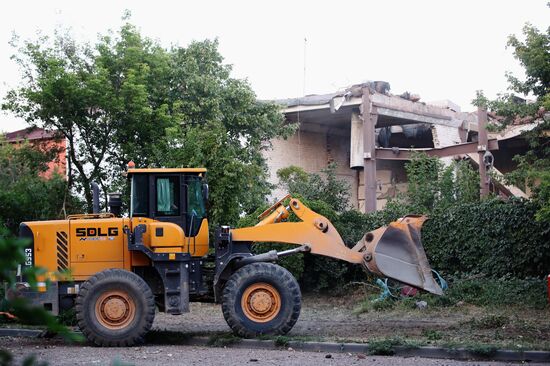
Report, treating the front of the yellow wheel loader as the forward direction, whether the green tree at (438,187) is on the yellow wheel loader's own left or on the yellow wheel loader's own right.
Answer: on the yellow wheel loader's own left

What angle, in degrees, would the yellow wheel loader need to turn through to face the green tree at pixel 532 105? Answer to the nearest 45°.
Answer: approximately 45° to its left

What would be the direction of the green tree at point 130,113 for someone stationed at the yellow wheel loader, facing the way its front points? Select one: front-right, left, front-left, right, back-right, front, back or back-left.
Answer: left

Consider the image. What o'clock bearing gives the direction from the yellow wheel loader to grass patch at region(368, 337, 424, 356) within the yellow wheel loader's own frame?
The grass patch is roughly at 1 o'clock from the yellow wheel loader.

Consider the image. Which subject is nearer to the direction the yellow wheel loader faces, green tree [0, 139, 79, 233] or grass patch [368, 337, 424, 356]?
the grass patch

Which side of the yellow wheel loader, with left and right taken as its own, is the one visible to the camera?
right

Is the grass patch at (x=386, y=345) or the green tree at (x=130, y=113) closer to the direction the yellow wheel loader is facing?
the grass patch

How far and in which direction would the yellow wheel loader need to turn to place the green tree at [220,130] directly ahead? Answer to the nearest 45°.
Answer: approximately 90° to its left

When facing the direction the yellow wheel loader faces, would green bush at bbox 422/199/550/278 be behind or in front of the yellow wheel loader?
in front

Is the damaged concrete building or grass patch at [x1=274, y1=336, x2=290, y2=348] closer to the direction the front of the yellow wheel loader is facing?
the grass patch

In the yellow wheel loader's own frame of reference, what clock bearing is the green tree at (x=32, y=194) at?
The green tree is roughly at 8 o'clock from the yellow wheel loader.

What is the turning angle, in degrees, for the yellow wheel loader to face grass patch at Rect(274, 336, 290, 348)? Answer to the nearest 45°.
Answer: approximately 45° to its right

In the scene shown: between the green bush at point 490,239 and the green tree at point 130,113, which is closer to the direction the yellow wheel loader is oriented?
the green bush
